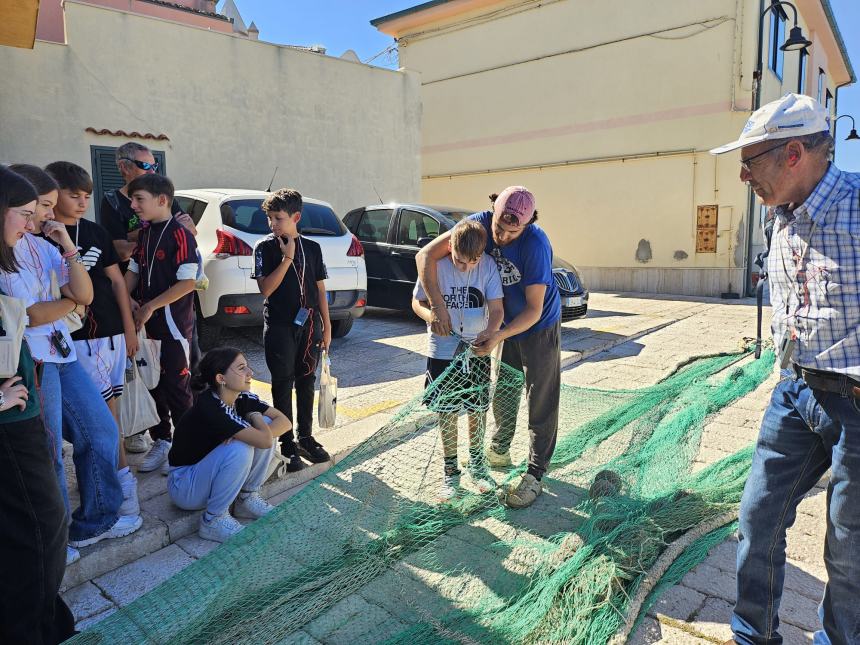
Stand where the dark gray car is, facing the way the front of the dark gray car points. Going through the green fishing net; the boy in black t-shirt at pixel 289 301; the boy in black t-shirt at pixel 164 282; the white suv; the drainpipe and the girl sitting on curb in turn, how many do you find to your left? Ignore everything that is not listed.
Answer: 1

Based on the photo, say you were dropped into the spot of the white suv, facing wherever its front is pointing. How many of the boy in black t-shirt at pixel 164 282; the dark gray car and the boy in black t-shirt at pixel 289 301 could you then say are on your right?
1

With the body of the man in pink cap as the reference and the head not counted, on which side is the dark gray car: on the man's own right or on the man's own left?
on the man's own right

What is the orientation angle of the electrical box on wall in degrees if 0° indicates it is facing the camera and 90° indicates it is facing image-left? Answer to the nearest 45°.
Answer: approximately 0°

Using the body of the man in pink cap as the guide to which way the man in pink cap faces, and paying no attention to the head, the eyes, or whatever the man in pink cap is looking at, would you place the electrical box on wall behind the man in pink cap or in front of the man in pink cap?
behind

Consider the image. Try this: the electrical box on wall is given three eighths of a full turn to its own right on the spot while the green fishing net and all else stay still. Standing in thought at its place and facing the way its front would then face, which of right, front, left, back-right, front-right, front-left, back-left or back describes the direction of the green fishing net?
back-left

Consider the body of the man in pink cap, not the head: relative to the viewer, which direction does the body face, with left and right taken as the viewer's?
facing the viewer and to the left of the viewer

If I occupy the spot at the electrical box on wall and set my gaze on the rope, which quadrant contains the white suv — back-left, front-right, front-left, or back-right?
front-right

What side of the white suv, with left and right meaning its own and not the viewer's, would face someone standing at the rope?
back

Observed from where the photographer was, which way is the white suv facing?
facing away from the viewer and to the left of the viewer

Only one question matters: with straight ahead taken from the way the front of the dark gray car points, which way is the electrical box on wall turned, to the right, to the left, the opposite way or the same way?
to the right

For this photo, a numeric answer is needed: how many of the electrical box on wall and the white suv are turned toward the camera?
1

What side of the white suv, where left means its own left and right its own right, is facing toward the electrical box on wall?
right

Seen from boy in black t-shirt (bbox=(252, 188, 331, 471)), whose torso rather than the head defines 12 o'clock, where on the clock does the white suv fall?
The white suv is roughly at 7 o'clock from the boy in black t-shirt.

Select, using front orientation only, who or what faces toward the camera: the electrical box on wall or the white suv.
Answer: the electrical box on wall

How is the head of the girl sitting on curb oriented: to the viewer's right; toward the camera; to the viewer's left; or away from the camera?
to the viewer's right
